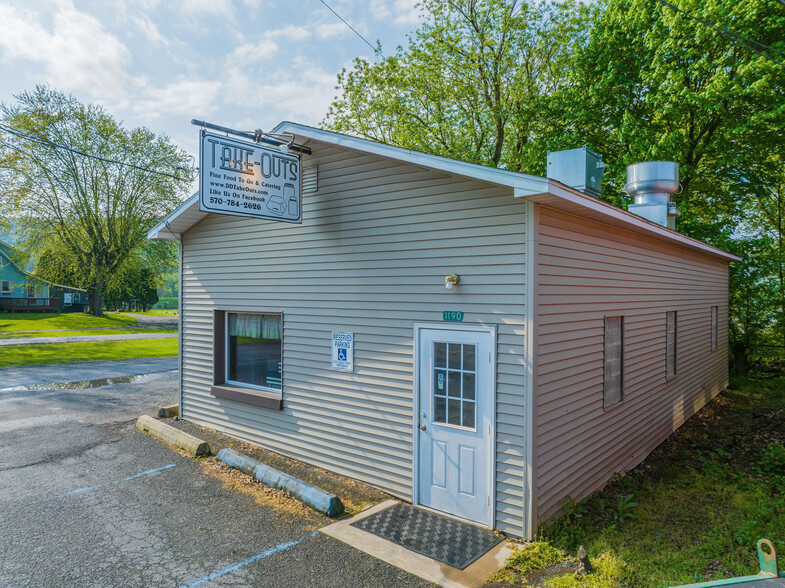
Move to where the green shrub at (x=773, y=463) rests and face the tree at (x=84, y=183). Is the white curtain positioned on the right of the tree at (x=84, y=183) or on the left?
left

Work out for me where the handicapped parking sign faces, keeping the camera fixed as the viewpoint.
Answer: facing the viewer and to the left of the viewer

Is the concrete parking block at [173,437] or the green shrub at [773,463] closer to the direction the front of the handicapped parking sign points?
the concrete parking block

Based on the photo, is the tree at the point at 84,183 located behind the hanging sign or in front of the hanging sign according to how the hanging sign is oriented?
behind

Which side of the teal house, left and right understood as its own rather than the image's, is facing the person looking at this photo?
front

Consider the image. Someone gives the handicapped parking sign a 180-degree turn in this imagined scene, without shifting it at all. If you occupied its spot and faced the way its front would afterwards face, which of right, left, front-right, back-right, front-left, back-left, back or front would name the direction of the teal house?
left

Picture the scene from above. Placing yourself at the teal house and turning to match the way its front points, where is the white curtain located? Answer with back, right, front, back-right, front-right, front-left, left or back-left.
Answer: front

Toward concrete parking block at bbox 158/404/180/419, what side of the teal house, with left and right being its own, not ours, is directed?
front
